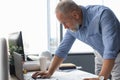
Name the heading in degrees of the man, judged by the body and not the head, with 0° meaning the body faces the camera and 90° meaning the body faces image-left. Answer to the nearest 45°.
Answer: approximately 45°

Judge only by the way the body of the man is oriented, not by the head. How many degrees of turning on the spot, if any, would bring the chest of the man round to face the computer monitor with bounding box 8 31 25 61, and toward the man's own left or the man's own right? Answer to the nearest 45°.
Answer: approximately 45° to the man's own right
